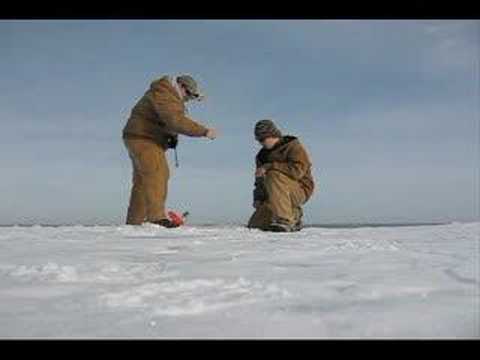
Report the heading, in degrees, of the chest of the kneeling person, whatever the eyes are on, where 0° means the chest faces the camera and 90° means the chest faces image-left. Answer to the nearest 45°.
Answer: approximately 45°

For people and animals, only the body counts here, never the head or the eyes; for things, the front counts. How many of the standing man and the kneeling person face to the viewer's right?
1

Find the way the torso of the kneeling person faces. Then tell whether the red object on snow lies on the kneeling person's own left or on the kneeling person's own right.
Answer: on the kneeling person's own right

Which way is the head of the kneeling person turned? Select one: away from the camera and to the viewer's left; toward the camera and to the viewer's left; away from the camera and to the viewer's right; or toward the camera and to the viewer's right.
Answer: toward the camera and to the viewer's left

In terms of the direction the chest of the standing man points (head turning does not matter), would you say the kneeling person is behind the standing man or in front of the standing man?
in front

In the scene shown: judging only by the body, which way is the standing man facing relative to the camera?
to the viewer's right

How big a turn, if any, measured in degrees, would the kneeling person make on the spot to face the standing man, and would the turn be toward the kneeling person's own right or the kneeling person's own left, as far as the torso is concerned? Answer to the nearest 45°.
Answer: approximately 45° to the kneeling person's own right

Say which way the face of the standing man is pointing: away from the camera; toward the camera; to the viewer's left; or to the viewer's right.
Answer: to the viewer's right
